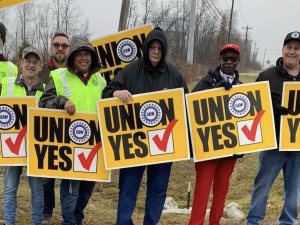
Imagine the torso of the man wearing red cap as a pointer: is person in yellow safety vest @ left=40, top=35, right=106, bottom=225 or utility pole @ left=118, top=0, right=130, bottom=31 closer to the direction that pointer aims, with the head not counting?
the person in yellow safety vest

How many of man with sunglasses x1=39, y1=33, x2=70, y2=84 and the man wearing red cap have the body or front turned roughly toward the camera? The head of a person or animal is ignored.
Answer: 2

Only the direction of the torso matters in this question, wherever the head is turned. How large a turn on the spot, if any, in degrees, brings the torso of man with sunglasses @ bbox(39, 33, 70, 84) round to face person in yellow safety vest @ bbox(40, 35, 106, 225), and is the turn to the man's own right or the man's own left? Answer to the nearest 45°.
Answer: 0° — they already face them

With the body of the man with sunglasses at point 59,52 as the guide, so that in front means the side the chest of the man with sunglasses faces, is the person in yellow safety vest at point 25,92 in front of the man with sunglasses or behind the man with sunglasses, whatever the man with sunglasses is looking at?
in front

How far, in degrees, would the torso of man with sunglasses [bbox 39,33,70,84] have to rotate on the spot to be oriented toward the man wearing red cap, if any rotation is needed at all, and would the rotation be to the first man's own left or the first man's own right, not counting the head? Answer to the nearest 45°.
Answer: approximately 45° to the first man's own left

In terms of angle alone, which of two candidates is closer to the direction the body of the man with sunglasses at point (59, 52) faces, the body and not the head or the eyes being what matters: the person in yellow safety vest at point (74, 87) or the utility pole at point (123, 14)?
the person in yellow safety vest

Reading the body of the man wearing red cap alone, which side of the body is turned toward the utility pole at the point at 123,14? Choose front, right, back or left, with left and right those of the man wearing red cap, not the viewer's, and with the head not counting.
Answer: back

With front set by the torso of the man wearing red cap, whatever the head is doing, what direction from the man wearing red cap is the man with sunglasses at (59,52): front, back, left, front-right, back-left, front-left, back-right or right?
right

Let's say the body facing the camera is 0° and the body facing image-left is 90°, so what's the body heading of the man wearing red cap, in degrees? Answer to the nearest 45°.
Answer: approximately 0°

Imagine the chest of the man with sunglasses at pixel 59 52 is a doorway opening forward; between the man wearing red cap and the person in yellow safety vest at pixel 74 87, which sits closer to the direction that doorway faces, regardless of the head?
the person in yellow safety vest

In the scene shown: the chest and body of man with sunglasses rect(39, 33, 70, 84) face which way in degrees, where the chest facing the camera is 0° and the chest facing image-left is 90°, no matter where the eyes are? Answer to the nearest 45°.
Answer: approximately 0°
